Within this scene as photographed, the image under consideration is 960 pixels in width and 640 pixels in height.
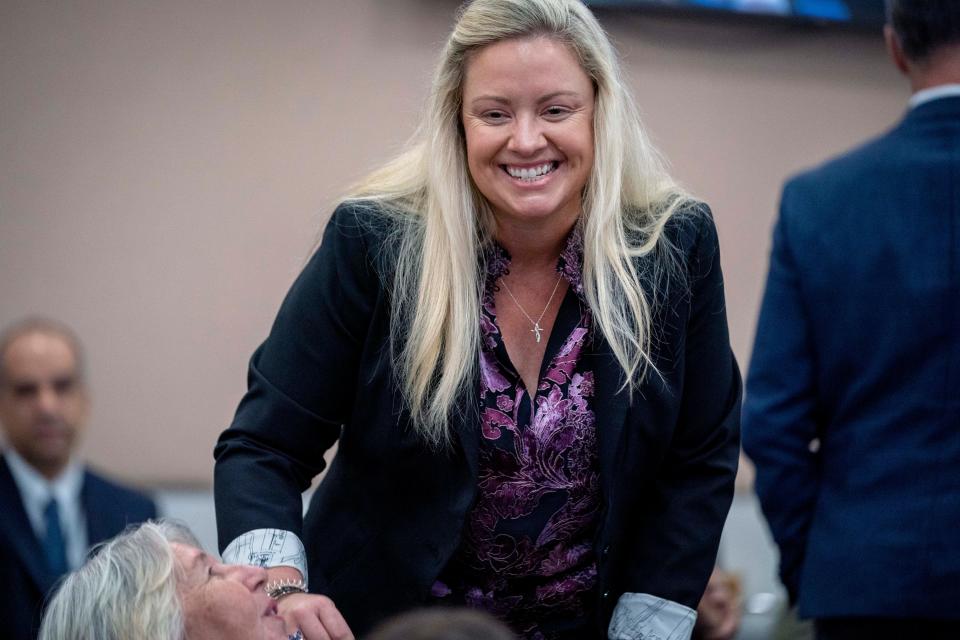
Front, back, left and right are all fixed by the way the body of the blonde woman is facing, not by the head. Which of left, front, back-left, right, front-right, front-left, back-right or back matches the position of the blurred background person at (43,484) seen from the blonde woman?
back-right

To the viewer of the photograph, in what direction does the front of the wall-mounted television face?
facing the viewer and to the right of the viewer

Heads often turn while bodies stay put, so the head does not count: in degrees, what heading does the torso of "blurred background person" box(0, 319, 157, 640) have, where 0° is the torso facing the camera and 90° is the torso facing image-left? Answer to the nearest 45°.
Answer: approximately 0°

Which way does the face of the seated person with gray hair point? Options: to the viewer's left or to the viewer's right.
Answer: to the viewer's right

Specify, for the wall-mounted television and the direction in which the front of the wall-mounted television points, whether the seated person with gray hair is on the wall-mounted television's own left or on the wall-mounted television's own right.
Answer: on the wall-mounted television's own right

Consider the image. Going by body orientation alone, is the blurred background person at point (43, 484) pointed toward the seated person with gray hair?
yes

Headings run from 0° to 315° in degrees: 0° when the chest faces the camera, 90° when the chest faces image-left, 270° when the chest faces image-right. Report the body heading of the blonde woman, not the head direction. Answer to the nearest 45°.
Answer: approximately 0°

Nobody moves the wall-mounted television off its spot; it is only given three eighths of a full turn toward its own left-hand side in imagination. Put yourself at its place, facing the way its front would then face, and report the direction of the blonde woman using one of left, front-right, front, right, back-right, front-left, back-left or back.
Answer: back

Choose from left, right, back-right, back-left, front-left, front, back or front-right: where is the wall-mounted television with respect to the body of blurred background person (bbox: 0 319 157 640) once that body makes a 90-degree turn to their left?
front
